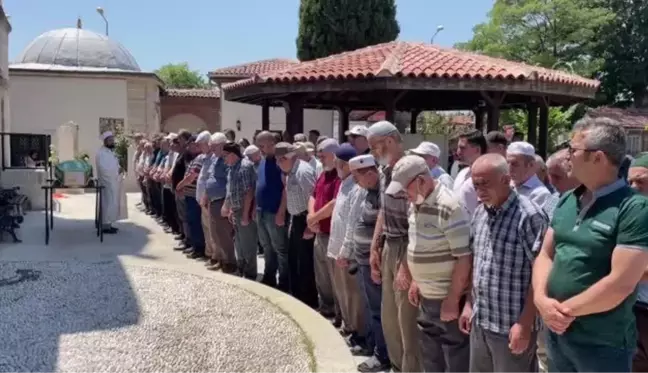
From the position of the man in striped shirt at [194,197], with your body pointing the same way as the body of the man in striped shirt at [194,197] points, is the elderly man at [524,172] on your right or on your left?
on your left

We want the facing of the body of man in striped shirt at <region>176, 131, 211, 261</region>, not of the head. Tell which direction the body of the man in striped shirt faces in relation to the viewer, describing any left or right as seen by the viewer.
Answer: facing to the left of the viewer

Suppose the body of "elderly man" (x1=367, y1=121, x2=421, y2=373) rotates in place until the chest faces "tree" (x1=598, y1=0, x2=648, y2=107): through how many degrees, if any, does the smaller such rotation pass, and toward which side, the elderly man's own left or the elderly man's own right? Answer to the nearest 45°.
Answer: approximately 135° to the elderly man's own right

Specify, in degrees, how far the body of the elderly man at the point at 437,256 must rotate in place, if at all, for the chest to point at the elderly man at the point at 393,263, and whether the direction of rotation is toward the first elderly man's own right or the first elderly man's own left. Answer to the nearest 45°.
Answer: approximately 90° to the first elderly man's own right

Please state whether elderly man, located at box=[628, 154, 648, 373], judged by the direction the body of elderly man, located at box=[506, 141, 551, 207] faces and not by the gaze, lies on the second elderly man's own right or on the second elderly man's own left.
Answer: on the second elderly man's own left

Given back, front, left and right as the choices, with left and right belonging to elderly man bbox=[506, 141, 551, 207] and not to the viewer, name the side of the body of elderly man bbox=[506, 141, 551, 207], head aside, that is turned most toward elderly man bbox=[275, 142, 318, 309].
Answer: right

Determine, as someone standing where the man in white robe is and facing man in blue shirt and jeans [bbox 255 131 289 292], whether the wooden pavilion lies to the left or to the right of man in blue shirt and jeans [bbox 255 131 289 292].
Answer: left

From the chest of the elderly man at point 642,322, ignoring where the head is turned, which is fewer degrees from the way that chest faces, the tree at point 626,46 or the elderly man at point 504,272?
the elderly man

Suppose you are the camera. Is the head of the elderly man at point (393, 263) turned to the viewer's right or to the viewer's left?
to the viewer's left

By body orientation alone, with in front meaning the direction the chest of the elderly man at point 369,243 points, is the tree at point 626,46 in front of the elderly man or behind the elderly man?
behind

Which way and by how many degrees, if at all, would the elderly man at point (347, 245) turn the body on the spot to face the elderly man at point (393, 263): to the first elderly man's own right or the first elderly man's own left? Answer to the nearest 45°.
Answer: approximately 45° to the first elderly man's own left

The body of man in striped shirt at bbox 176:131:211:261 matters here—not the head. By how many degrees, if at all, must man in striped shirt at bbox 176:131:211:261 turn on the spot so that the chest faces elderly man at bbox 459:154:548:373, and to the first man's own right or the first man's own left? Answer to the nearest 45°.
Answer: approximately 90° to the first man's own left
